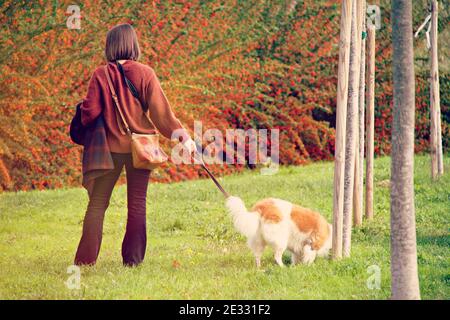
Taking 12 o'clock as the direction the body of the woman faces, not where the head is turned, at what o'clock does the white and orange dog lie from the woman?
The white and orange dog is roughly at 3 o'clock from the woman.

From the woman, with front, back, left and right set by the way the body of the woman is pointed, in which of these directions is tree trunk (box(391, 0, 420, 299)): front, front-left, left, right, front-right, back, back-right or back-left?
back-right

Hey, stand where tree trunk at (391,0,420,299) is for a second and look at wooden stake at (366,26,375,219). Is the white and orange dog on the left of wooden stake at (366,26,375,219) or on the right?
left

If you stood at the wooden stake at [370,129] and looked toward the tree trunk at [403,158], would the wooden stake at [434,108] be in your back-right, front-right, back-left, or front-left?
back-left

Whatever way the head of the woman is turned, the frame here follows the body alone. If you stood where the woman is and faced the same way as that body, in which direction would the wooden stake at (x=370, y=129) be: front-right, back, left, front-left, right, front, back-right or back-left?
front-right

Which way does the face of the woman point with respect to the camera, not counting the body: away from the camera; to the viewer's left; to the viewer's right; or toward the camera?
away from the camera

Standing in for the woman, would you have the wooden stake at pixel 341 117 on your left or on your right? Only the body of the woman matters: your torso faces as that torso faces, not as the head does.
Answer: on your right

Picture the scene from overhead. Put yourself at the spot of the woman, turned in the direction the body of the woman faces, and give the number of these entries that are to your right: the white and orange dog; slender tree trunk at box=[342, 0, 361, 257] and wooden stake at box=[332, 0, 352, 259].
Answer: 3

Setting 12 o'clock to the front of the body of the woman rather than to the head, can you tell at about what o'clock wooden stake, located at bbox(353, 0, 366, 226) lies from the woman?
The wooden stake is roughly at 2 o'clock from the woman.

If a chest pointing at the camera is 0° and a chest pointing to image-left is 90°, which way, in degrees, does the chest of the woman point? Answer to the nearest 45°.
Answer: approximately 180°
